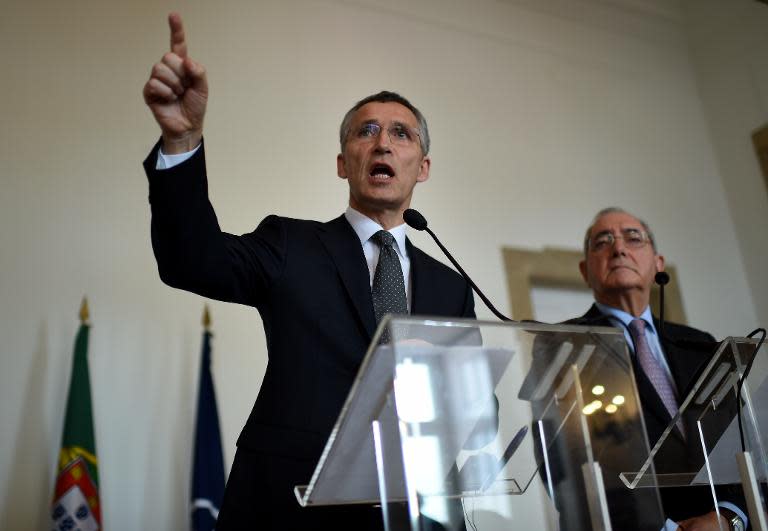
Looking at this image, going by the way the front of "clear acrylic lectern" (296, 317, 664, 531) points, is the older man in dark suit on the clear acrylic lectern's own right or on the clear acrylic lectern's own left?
on the clear acrylic lectern's own left

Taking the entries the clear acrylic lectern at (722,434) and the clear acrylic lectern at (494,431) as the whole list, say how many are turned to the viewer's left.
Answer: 0

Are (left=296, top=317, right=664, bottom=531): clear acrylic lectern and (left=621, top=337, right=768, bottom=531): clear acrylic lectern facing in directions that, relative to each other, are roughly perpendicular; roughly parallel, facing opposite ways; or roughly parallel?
roughly parallel

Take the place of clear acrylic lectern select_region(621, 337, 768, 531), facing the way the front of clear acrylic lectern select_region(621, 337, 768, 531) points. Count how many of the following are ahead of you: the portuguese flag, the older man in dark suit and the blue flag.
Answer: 0

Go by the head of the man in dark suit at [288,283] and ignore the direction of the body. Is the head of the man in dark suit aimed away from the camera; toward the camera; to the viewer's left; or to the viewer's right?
toward the camera

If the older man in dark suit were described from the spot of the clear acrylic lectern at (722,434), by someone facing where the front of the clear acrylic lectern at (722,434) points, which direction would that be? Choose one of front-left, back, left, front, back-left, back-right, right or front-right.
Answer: back-left

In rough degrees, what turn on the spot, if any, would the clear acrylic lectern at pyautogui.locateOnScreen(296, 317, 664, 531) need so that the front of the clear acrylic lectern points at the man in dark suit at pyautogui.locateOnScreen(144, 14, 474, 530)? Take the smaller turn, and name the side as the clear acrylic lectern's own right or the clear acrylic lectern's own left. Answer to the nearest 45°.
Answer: approximately 180°

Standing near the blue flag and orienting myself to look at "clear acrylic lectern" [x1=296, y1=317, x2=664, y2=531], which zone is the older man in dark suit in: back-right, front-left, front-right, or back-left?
front-left
